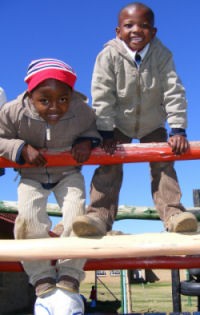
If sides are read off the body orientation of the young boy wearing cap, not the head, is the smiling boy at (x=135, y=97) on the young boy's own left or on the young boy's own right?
on the young boy's own left

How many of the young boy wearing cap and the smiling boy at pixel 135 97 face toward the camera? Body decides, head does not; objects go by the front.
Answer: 2

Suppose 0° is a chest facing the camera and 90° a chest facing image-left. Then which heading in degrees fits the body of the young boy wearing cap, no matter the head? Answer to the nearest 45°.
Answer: approximately 0°

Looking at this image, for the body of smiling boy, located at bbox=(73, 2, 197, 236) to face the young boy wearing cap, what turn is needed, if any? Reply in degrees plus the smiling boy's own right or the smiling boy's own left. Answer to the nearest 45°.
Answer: approximately 45° to the smiling boy's own right
